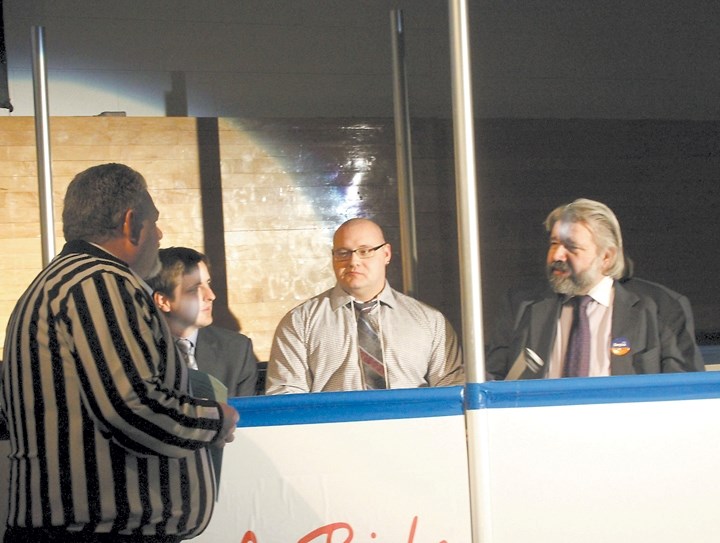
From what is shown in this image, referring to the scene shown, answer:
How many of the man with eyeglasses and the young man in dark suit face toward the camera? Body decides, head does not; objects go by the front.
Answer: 2

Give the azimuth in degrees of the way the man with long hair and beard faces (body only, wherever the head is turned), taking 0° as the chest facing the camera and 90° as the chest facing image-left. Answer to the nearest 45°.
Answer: approximately 45°

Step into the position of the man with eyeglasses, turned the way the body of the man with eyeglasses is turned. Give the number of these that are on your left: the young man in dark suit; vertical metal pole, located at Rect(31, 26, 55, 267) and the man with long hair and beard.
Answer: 1

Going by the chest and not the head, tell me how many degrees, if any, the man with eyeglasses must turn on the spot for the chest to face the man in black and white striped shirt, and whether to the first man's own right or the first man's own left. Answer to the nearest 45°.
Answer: approximately 45° to the first man's own right

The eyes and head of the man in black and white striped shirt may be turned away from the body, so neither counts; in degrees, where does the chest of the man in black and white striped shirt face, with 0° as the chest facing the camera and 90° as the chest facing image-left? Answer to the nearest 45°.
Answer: approximately 225°

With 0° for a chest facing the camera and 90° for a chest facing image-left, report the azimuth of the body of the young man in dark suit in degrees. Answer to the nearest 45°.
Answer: approximately 0°

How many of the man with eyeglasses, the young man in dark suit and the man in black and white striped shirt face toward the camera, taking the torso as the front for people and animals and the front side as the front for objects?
2

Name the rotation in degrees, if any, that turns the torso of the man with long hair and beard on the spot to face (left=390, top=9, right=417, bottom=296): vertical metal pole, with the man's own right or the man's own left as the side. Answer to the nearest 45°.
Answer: approximately 90° to the man's own right

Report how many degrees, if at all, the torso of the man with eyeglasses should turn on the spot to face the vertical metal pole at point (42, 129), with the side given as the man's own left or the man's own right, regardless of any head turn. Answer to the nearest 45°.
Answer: approximately 90° to the man's own right

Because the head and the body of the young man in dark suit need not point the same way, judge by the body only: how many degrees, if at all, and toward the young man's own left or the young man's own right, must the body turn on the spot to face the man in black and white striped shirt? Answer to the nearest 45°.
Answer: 0° — they already face them

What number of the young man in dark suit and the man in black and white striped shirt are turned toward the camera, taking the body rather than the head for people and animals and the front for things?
1

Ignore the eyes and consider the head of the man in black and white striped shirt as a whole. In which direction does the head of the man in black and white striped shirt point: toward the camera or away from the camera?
away from the camera

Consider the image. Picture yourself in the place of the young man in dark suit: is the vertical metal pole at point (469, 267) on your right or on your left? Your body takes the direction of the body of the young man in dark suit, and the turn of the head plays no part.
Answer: on your left
